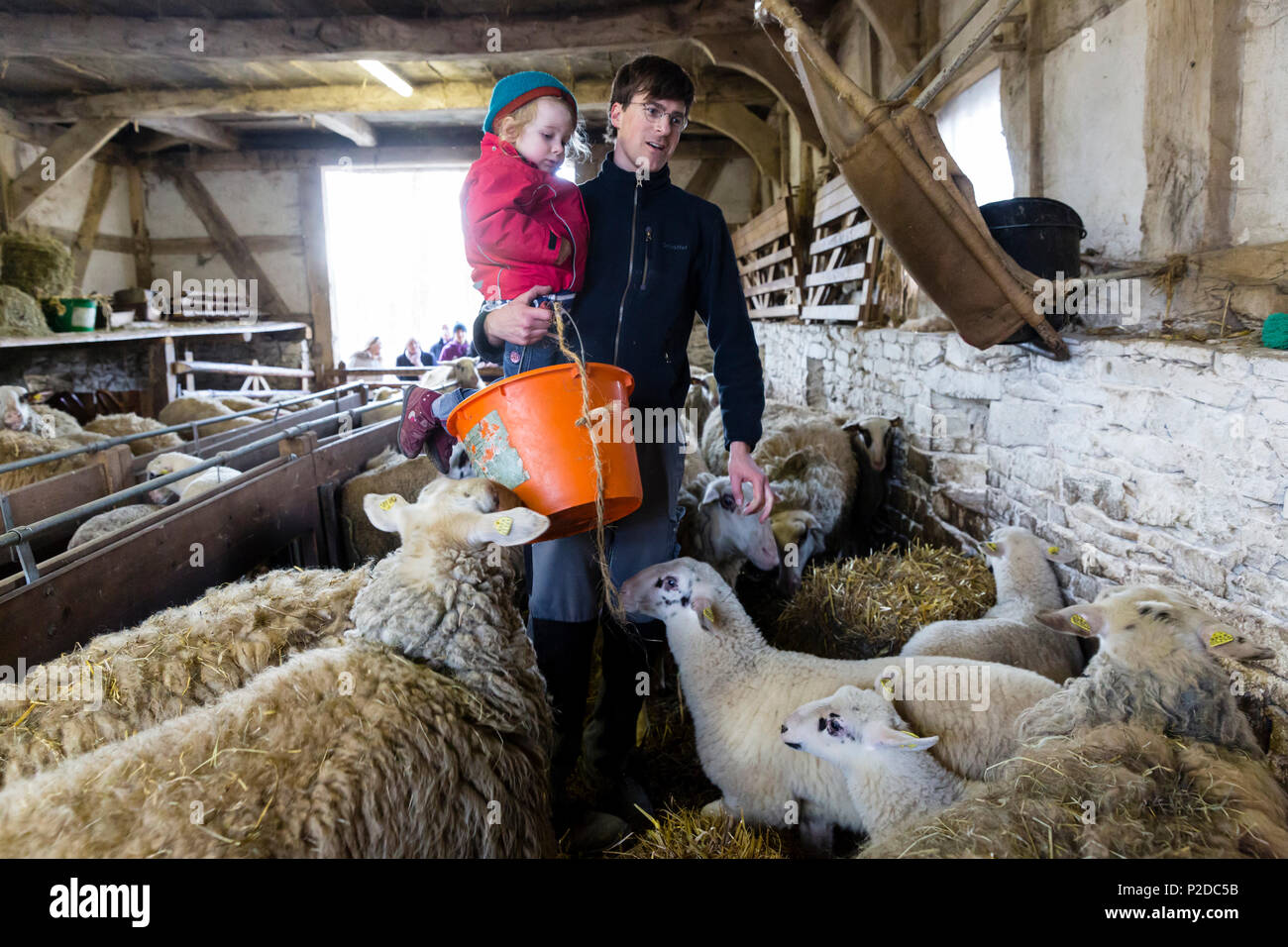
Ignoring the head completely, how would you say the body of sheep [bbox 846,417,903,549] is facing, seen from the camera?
toward the camera

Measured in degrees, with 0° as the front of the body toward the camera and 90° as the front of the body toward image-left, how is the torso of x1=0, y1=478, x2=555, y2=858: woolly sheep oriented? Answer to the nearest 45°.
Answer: approximately 225°

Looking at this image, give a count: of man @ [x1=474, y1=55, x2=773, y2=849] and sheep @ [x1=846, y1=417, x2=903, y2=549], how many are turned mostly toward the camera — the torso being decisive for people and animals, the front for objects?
2

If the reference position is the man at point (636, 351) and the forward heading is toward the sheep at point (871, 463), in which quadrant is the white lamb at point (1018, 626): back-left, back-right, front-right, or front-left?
front-right

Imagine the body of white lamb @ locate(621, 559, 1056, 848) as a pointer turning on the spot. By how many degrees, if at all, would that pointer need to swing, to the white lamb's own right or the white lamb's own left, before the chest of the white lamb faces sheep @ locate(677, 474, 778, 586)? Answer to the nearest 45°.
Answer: approximately 90° to the white lamb's own right

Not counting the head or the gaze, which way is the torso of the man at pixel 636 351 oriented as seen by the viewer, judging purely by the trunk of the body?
toward the camera

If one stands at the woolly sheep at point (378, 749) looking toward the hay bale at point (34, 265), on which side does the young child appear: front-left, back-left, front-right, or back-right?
front-right

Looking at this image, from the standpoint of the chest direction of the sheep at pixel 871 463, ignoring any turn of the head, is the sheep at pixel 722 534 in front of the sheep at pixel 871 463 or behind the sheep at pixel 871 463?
in front

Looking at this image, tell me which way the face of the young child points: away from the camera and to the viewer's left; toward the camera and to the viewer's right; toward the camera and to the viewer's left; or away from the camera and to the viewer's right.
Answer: toward the camera and to the viewer's right

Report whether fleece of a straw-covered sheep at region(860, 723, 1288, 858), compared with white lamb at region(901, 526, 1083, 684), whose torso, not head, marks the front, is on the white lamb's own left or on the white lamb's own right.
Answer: on the white lamb's own right

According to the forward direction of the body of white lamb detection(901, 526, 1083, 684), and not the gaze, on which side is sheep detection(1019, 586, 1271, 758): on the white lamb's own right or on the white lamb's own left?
on the white lamb's own right

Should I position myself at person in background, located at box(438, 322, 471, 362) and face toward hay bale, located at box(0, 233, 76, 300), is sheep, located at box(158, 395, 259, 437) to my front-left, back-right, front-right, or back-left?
front-left
